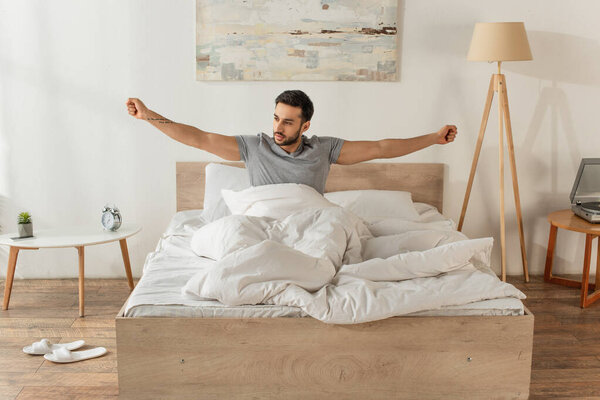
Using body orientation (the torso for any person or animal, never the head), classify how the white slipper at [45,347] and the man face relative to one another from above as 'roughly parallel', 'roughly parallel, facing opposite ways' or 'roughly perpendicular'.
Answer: roughly perpendicular

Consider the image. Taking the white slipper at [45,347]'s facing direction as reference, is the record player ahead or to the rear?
to the rear

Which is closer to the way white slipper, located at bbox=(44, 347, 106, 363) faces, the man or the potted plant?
the potted plant

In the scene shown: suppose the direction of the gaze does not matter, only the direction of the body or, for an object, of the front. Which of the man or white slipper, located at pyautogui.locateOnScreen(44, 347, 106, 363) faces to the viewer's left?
the white slipper

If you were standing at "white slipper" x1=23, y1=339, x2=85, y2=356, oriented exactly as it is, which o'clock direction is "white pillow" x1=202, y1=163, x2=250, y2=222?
The white pillow is roughly at 5 o'clock from the white slipper.

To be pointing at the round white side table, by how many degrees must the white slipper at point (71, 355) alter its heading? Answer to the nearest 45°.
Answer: approximately 90° to its right

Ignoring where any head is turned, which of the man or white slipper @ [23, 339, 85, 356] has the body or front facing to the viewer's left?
the white slipper

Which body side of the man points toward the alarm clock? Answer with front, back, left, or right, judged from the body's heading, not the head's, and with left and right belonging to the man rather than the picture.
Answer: right

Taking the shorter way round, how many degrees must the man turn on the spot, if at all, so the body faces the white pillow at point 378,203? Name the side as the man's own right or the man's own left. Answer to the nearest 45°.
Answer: approximately 135° to the man's own left

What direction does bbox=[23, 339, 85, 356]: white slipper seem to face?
to the viewer's left

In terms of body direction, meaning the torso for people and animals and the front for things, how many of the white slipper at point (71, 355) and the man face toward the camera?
1

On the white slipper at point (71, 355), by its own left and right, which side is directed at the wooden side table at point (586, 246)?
back
